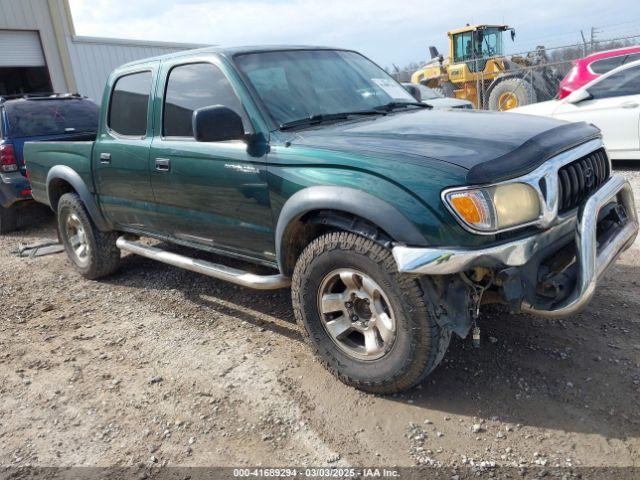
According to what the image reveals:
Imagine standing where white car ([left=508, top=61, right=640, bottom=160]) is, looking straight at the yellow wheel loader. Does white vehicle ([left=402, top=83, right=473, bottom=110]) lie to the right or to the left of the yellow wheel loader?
left

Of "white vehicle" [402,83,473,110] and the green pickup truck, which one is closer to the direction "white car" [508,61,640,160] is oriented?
the white vehicle

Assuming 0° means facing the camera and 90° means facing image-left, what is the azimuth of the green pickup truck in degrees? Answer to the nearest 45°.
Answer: approximately 315°

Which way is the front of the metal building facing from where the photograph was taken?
facing the viewer

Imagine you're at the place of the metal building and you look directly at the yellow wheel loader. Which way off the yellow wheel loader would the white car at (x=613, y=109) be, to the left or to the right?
right

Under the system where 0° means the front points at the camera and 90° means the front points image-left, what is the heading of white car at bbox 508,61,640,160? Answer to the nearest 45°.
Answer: approximately 90°

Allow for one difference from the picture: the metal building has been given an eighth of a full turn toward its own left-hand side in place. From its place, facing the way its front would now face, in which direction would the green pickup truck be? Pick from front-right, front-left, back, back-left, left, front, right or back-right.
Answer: front-right

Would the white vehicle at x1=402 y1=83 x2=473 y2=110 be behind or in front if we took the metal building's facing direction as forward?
in front

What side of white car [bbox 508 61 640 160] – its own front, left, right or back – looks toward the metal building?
front

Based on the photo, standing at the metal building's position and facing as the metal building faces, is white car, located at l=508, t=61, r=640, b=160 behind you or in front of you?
in front

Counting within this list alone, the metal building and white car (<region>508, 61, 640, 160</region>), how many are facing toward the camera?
1
